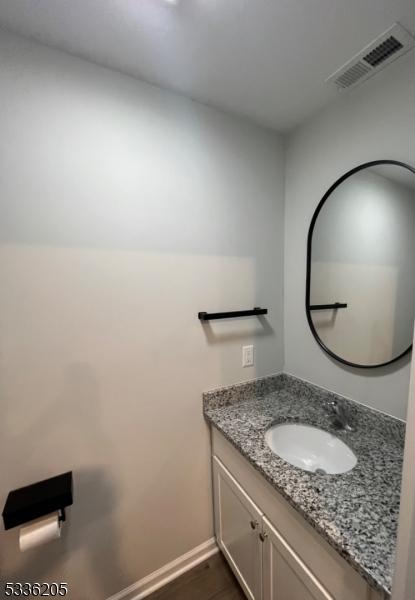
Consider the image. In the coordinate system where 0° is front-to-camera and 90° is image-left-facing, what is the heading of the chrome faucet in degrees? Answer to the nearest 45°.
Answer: approximately 45°

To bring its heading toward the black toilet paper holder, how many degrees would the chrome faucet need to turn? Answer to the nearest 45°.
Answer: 0° — it already faces it

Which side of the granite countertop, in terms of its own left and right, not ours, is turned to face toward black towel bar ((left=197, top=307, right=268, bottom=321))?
right
